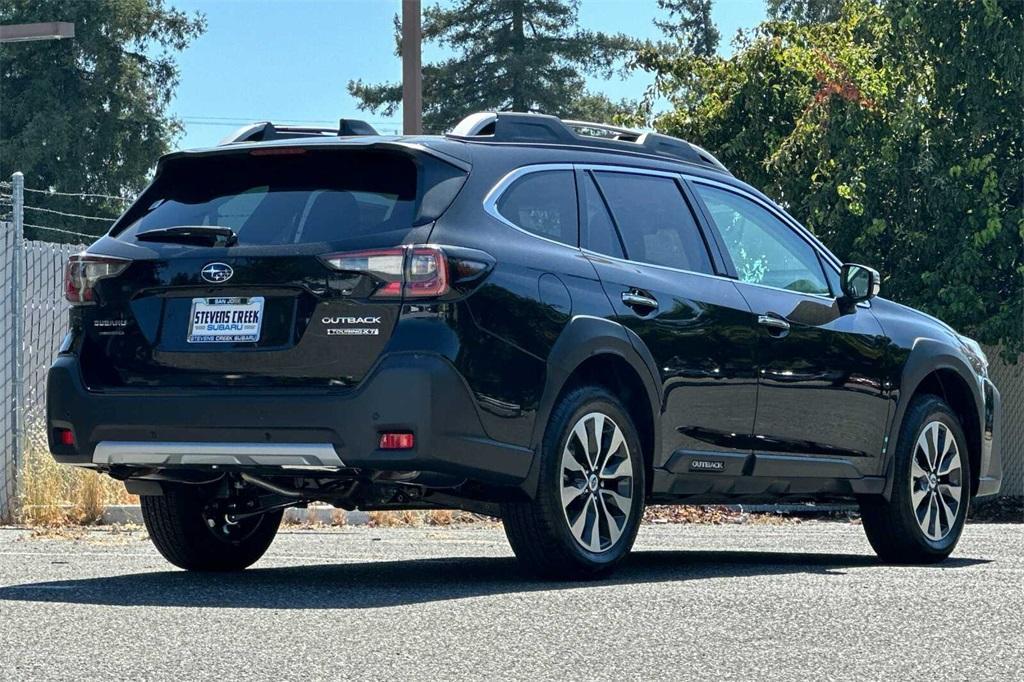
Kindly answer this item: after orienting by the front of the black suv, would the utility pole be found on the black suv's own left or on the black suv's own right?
on the black suv's own left

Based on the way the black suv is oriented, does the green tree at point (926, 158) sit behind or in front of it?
in front

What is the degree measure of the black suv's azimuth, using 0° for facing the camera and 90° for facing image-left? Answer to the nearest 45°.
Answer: approximately 225°
